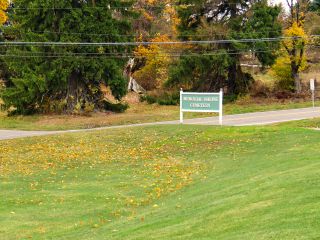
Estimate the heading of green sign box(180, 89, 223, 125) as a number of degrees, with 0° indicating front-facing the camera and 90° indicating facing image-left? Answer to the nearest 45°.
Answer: approximately 0°

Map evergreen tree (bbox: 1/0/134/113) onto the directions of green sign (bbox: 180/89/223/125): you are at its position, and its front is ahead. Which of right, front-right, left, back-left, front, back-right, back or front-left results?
back-right

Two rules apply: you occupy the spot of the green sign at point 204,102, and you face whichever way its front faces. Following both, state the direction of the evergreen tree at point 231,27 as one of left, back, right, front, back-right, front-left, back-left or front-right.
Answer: back

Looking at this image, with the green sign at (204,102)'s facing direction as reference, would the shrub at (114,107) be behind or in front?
behind
